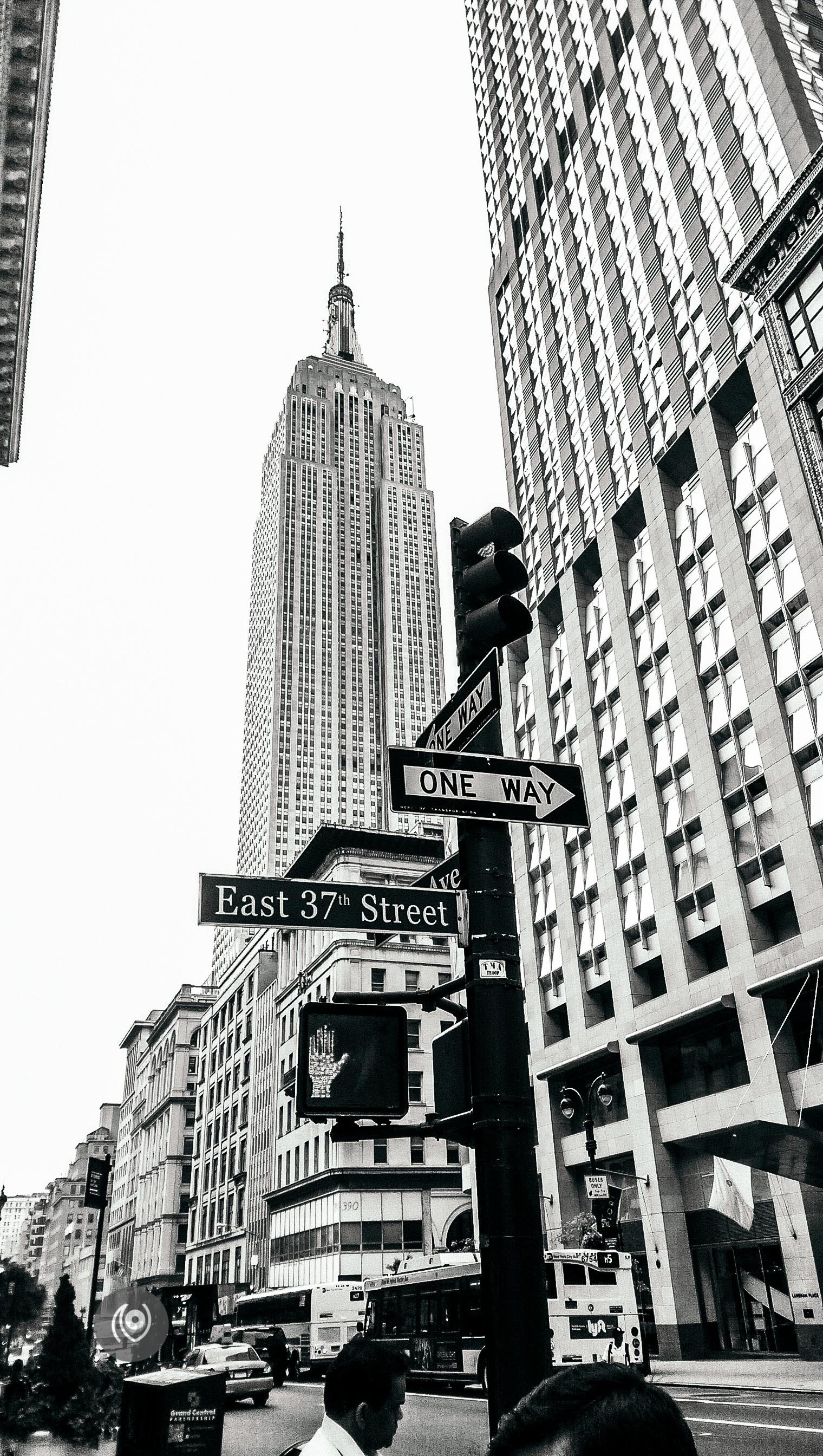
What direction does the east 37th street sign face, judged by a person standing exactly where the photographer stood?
facing the viewer

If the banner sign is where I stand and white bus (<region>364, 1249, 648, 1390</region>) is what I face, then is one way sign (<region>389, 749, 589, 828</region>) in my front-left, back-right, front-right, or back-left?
front-right

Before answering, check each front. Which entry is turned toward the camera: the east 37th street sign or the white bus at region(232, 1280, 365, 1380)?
the east 37th street sign

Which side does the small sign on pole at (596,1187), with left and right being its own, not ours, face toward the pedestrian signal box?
front

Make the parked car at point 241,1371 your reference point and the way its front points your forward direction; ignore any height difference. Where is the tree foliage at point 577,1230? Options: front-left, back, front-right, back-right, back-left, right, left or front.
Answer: right

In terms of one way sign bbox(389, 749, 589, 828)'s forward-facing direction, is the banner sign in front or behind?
behind

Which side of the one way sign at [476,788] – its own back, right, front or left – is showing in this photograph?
front

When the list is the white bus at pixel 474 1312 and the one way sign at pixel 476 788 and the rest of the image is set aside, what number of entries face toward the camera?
1

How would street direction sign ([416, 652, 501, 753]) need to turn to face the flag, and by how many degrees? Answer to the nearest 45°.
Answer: approximately 135° to its right

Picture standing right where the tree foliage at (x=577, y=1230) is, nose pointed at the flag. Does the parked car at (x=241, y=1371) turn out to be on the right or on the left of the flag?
right

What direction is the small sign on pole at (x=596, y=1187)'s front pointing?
toward the camera

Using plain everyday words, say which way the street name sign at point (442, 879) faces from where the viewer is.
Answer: facing the viewer and to the left of the viewer

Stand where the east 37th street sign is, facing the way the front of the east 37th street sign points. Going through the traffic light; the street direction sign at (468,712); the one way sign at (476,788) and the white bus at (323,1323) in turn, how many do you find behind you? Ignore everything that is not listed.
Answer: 1

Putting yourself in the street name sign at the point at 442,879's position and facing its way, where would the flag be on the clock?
The flag is roughly at 5 o'clock from the street name sign.

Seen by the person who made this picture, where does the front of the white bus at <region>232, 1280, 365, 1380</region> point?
facing away from the viewer and to the left of the viewer

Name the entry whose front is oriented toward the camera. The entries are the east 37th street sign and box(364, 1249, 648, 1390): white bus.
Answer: the east 37th street sign

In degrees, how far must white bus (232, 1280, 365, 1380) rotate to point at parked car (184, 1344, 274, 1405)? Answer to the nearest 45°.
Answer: approximately 135° to its left

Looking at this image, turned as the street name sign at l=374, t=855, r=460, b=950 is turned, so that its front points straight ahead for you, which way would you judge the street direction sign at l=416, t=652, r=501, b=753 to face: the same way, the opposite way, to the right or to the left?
the same way
